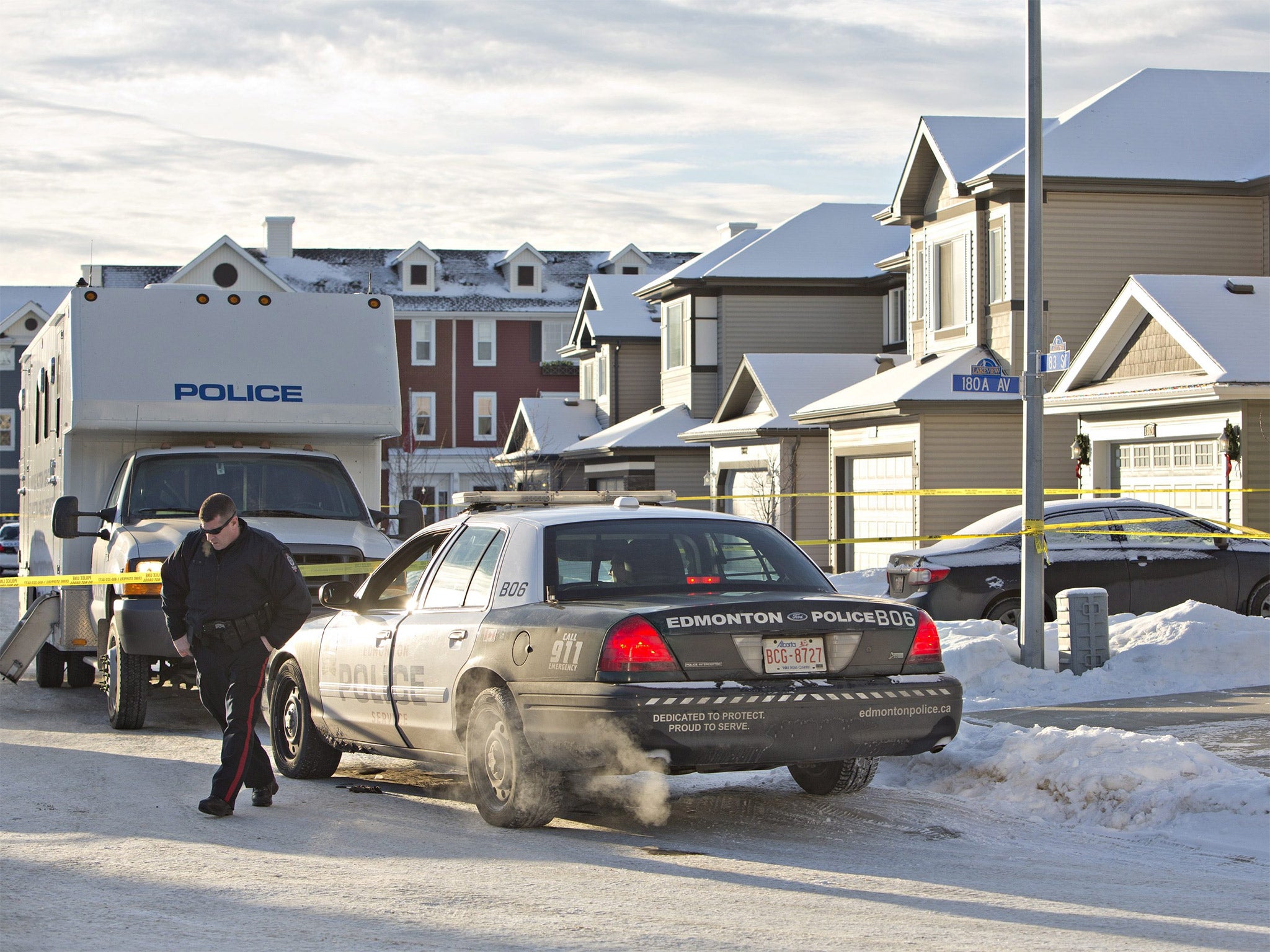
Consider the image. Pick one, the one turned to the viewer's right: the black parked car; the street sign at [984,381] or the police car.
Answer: the black parked car

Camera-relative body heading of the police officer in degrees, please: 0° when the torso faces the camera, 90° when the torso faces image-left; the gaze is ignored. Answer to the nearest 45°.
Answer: approximately 45°

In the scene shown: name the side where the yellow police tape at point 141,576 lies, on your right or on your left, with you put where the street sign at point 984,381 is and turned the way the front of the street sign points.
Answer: on your right

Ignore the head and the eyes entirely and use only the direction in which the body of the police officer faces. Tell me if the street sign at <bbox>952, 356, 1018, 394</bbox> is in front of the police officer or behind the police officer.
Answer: behind

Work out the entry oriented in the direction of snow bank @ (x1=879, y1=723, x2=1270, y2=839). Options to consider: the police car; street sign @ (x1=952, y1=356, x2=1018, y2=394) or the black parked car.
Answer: the street sign

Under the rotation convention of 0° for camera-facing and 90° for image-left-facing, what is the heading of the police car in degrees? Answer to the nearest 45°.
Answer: approximately 135°

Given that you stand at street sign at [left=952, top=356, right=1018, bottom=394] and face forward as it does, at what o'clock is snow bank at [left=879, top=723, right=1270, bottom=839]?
The snow bank is roughly at 12 o'clock from the street sign.

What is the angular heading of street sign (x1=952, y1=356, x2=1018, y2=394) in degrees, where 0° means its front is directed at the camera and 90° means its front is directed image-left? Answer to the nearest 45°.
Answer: approximately 0°

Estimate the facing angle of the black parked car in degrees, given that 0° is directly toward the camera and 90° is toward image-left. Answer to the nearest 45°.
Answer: approximately 270°

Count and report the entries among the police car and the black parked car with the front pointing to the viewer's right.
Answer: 1
